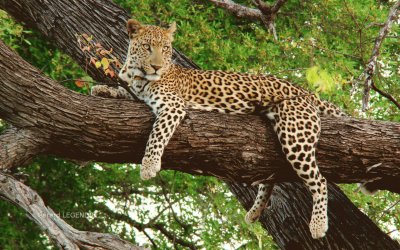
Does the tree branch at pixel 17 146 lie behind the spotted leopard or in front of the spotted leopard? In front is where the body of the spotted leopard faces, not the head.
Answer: in front

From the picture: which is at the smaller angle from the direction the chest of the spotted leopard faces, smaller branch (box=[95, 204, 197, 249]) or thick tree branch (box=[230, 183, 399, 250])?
the smaller branch

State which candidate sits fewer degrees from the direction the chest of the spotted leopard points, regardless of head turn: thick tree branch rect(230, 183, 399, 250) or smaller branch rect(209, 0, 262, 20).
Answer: the smaller branch

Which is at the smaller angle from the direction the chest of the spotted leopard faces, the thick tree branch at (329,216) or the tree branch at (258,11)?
the tree branch

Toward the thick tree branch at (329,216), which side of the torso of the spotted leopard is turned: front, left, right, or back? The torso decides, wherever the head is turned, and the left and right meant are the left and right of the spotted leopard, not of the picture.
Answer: back

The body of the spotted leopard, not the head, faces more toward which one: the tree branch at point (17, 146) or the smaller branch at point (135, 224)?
the tree branch

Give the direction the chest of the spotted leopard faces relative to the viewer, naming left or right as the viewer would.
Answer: facing to the left of the viewer

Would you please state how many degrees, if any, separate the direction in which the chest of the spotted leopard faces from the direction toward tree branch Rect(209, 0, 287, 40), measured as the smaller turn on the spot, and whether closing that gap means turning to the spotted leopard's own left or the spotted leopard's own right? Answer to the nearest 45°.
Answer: approximately 90° to the spotted leopard's own right

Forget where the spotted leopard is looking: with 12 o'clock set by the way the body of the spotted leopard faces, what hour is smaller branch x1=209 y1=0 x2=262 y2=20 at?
The smaller branch is roughly at 3 o'clock from the spotted leopard.
